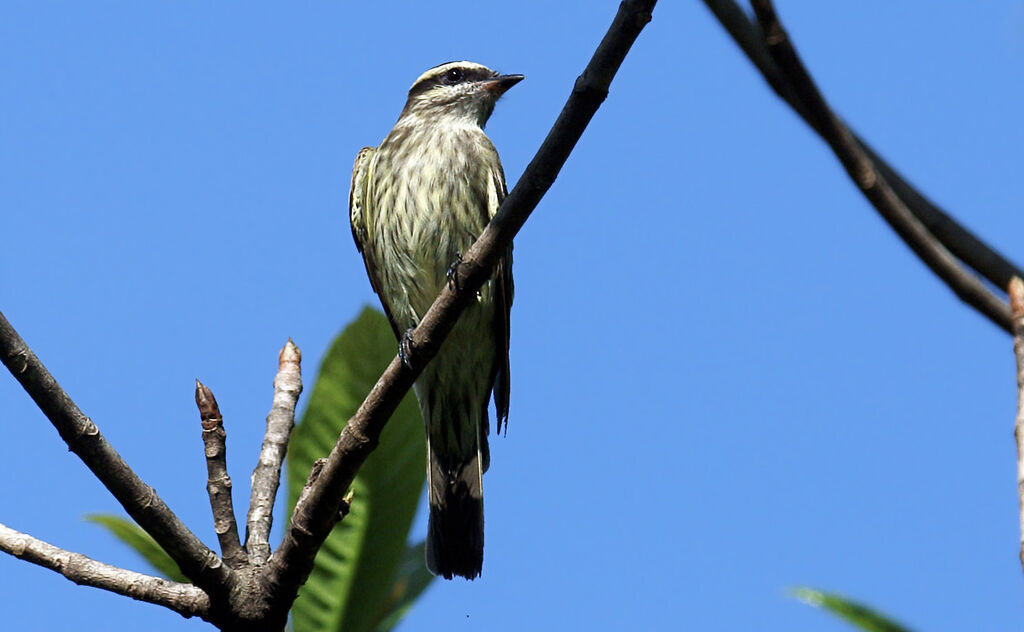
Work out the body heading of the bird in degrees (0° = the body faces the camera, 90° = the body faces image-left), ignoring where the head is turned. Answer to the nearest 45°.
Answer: approximately 0°
